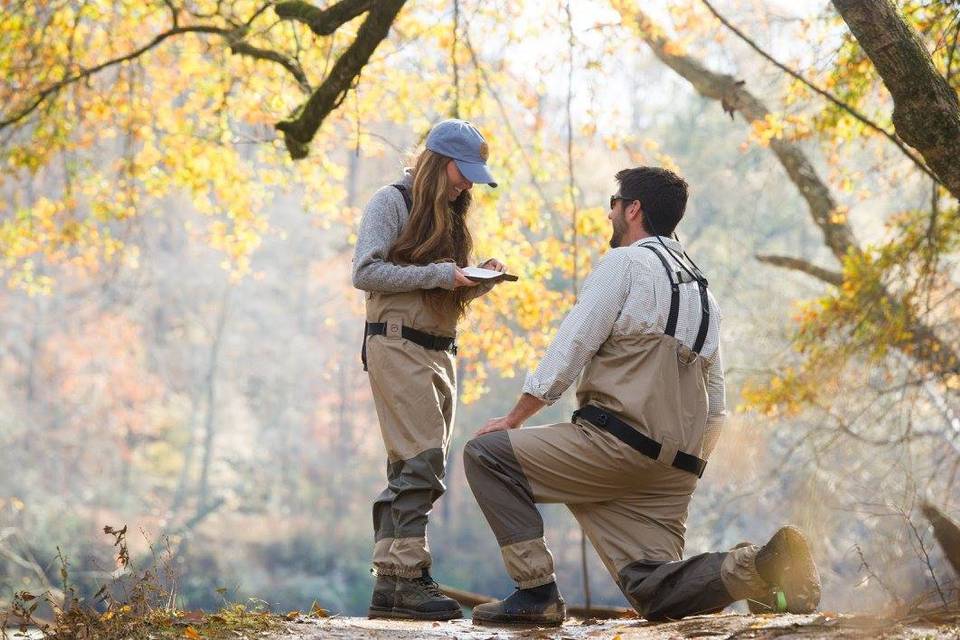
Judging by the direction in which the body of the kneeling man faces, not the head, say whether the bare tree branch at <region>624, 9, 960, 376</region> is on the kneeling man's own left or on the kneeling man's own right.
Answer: on the kneeling man's own right

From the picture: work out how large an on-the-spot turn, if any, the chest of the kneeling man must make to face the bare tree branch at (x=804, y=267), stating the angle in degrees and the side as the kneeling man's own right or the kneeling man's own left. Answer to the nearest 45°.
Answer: approximately 45° to the kneeling man's own right

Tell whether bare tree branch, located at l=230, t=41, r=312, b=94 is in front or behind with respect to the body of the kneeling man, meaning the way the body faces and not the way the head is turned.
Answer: in front

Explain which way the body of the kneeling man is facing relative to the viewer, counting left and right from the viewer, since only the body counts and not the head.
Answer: facing away from the viewer and to the left of the viewer
